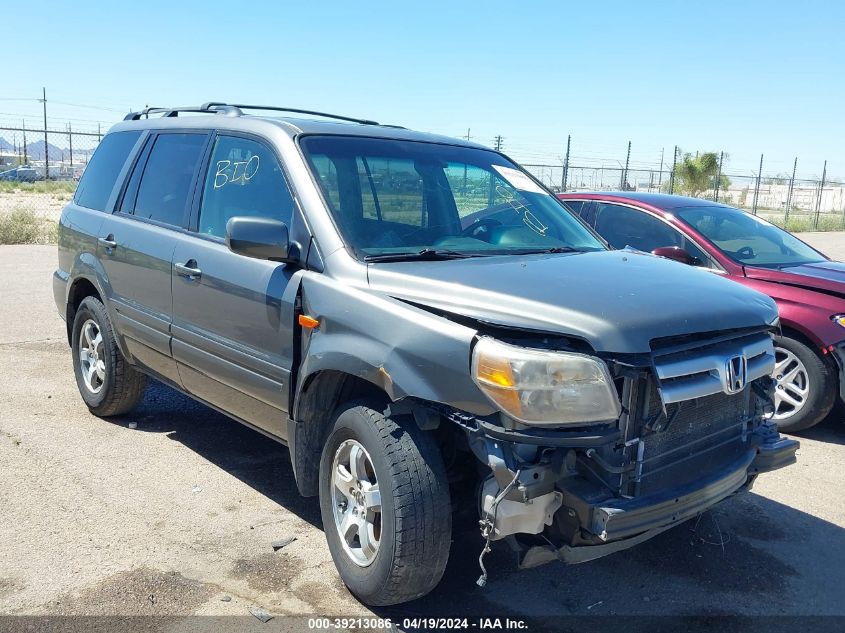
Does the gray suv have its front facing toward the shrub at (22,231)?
no

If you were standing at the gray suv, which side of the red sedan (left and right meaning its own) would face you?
right

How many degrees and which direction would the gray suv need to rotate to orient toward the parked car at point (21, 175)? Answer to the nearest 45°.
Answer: approximately 180°

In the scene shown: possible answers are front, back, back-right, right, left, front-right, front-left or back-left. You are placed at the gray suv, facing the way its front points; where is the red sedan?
left

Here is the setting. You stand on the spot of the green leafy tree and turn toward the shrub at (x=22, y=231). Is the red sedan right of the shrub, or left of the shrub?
left

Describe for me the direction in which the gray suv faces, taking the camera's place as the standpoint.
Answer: facing the viewer and to the right of the viewer

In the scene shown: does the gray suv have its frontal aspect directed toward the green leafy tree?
no

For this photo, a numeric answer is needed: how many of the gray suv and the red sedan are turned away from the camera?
0

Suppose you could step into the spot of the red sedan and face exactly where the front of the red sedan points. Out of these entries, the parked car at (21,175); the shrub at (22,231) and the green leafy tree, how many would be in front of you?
0

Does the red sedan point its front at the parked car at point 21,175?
no

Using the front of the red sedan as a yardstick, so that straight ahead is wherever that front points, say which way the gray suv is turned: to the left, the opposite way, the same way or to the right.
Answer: the same way

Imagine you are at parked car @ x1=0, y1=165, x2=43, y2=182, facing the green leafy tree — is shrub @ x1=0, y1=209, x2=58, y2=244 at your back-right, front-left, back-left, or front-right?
front-right

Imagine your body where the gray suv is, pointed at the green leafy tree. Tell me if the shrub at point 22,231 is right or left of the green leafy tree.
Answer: left

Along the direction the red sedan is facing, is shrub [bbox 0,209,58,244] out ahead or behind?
behind

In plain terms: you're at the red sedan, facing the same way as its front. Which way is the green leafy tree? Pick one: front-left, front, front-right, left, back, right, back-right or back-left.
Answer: back-left
